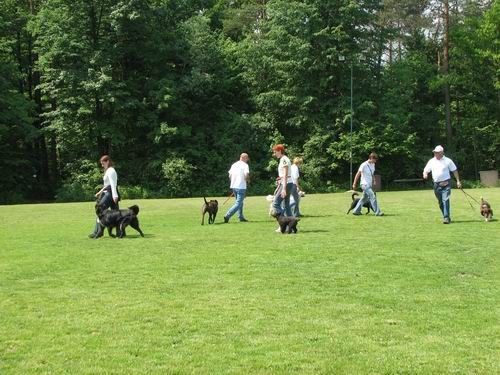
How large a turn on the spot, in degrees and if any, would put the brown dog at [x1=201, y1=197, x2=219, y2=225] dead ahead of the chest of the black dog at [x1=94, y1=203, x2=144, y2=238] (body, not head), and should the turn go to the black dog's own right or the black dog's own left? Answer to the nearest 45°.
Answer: approximately 135° to the black dog's own right

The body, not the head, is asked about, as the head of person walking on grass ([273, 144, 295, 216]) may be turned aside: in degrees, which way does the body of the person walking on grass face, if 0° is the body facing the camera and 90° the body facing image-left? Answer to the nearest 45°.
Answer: approximately 90°

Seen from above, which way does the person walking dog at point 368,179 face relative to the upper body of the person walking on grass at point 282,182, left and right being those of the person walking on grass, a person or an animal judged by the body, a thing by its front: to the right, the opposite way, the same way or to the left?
the opposite way

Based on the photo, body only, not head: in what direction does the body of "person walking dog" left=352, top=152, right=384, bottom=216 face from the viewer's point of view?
to the viewer's right

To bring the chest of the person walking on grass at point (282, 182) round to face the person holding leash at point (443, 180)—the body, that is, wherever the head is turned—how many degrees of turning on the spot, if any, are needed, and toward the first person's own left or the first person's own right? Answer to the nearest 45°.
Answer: approximately 180°

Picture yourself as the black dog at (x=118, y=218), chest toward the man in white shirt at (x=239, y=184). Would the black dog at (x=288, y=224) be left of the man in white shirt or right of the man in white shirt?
right

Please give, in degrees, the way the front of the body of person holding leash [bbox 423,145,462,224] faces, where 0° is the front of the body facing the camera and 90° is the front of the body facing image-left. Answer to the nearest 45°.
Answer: approximately 0°

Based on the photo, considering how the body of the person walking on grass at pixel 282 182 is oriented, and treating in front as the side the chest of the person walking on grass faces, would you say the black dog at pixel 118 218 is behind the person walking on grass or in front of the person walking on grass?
in front

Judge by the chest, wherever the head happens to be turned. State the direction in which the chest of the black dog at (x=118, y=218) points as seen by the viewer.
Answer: to the viewer's left
